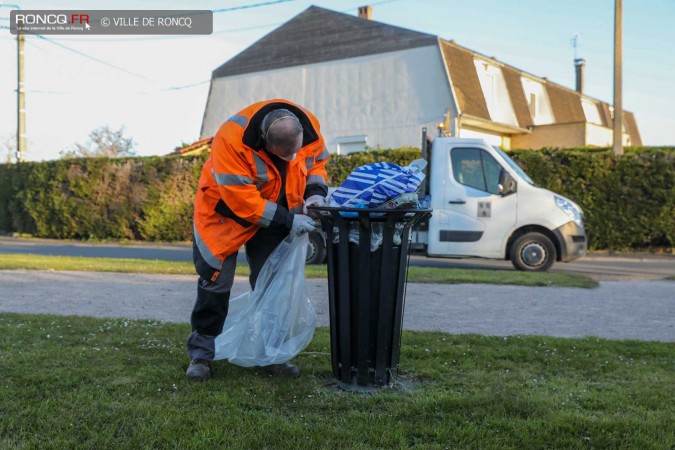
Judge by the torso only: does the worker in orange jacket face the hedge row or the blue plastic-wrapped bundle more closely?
the blue plastic-wrapped bundle

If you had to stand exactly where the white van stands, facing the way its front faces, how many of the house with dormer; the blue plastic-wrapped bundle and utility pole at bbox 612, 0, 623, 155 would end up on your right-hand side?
1

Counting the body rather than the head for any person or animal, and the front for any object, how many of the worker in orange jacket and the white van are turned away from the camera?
0

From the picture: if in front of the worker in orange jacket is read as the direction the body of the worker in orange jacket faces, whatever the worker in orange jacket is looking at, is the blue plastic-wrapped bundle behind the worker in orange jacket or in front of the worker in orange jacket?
in front

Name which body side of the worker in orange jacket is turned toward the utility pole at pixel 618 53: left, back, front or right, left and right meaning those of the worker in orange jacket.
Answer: left

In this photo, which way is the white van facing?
to the viewer's right

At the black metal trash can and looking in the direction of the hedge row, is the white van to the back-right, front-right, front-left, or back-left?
front-right

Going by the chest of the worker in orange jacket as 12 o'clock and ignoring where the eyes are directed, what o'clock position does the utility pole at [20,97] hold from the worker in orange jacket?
The utility pole is roughly at 7 o'clock from the worker in orange jacket.

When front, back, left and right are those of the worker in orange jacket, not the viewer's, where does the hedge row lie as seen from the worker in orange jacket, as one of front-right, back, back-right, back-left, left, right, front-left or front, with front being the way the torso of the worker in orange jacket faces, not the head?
back-left

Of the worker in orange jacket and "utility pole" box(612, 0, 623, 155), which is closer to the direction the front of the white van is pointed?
the utility pole

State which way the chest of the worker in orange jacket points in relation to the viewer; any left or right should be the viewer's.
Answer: facing the viewer and to the right of the viewer

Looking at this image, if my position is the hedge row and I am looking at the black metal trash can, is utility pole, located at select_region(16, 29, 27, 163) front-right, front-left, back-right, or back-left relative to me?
back-right
